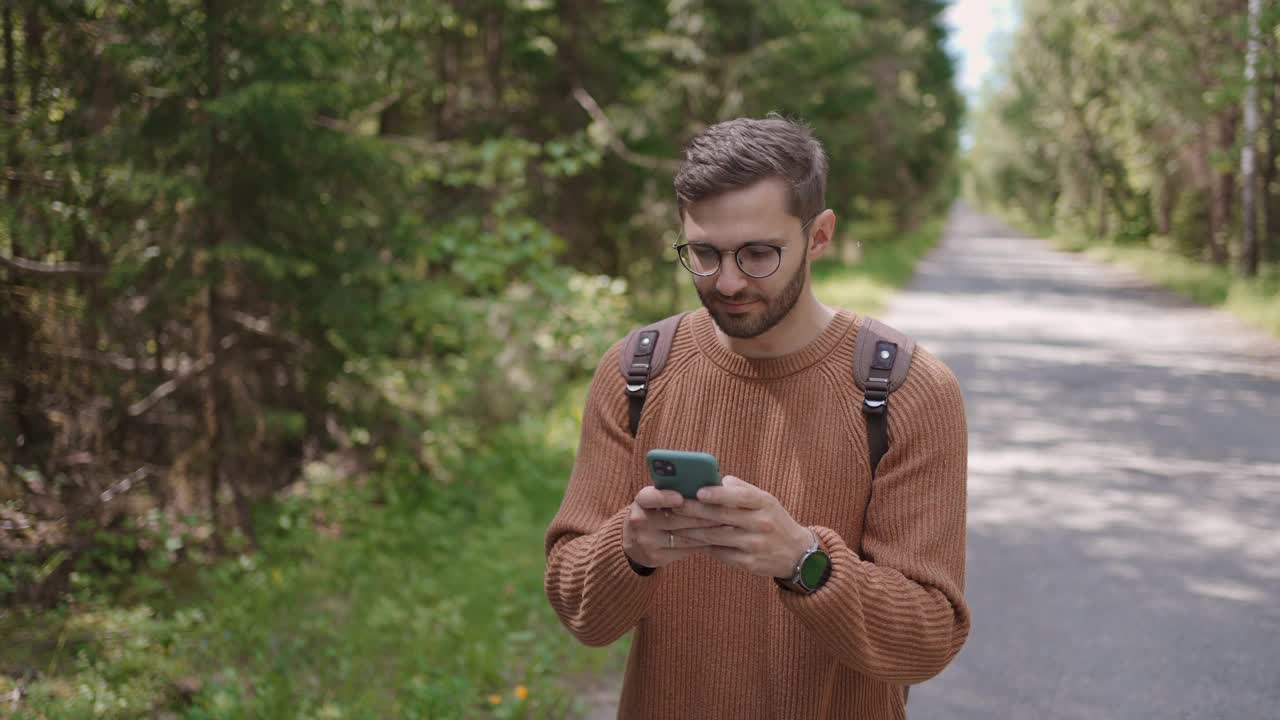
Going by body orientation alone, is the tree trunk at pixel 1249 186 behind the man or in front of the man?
behind

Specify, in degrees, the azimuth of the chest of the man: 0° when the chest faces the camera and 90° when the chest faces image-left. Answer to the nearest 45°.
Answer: approximately 0°
